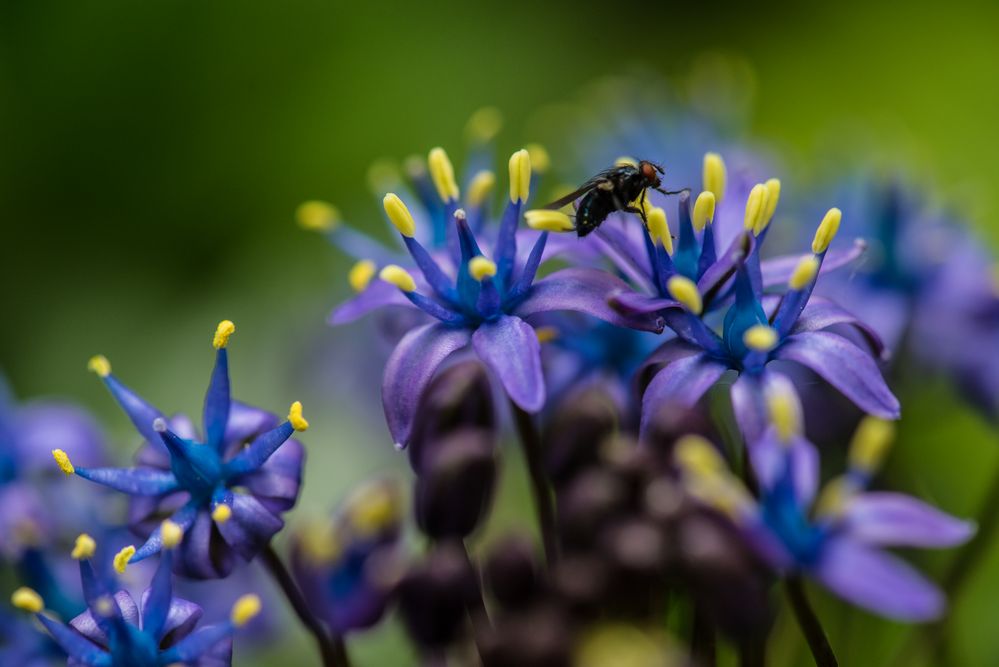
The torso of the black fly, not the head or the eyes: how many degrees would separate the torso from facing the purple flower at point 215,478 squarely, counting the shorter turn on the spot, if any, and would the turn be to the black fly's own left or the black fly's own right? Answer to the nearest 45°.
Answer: approximately 180°

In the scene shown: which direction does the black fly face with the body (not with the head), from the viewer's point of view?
to the viewer's right

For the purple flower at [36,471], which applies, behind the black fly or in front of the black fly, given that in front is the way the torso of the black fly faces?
behind

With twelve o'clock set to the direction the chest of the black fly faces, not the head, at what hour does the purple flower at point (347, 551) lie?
The purple flower is roughly at 6 o'clock from the black fly.
